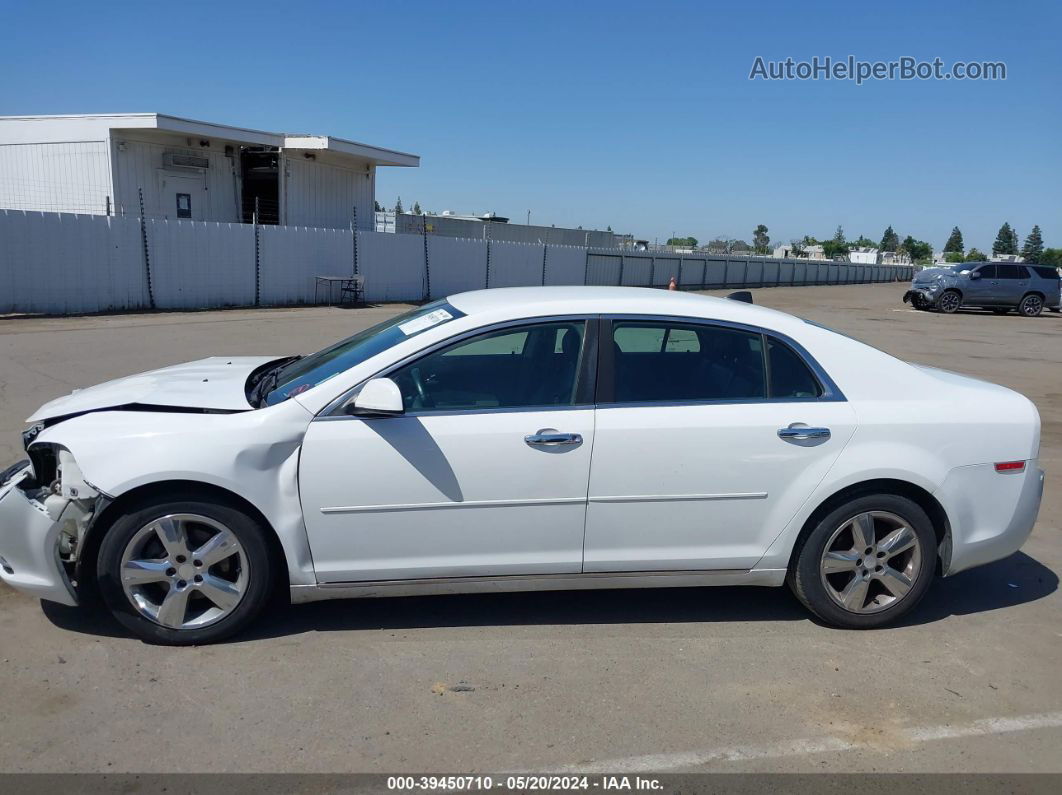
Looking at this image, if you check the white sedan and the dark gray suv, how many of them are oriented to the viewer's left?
2

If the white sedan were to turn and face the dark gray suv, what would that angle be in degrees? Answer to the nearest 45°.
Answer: approximately 135° to its right

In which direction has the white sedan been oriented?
to the viewer's left

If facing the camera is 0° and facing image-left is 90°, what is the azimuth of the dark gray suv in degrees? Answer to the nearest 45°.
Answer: approximately 90°

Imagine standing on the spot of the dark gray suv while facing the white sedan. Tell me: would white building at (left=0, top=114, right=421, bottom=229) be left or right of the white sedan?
right

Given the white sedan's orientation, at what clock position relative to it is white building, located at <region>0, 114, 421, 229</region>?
The white building is roughly at 2 o'clock from the white sedan.

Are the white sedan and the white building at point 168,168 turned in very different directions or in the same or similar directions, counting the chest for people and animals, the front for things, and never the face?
very different directions

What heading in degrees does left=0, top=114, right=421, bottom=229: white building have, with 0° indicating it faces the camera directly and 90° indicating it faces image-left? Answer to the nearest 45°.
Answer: approximately 315°

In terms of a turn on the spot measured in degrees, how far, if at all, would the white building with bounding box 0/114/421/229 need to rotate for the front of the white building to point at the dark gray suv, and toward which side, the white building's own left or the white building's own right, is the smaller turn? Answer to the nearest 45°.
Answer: approximately 45° to the white building's own left

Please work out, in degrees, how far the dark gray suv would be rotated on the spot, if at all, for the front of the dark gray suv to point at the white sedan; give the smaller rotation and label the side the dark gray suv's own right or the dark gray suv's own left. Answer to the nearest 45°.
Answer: approximately 90° to the dark gray suv's own left

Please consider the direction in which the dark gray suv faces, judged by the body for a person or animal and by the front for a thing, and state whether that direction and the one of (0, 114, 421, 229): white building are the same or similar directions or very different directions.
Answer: very different directions

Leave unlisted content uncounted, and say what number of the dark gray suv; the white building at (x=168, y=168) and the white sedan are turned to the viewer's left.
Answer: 2
